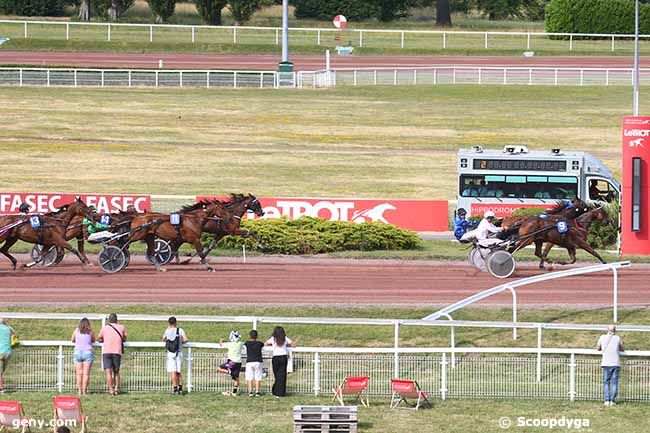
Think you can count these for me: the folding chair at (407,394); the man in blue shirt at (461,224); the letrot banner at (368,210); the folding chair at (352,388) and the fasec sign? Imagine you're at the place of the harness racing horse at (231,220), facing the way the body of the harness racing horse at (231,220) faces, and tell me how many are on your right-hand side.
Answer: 2

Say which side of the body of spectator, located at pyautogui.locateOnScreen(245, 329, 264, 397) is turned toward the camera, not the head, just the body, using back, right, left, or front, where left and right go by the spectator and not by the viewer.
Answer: back

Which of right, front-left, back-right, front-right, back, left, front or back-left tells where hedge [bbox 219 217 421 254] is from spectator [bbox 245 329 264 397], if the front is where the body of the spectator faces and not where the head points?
front

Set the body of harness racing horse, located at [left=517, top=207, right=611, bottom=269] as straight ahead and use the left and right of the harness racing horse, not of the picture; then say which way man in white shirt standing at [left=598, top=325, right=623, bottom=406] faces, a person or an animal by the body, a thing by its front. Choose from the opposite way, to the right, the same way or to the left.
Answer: to the left

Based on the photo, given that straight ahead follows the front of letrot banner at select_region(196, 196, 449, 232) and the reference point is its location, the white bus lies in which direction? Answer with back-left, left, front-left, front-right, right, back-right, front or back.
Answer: left

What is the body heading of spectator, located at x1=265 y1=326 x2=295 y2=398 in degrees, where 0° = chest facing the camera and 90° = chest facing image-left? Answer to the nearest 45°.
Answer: approximately 180°

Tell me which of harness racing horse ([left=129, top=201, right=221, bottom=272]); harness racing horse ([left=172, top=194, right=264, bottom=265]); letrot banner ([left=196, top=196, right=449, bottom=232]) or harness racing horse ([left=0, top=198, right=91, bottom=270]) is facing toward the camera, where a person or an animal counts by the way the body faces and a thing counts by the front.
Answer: the letrot banner

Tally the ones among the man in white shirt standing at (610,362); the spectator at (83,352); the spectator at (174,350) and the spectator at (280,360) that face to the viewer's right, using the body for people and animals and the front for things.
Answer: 0

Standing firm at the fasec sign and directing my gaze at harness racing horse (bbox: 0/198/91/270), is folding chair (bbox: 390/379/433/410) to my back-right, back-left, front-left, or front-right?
front-left

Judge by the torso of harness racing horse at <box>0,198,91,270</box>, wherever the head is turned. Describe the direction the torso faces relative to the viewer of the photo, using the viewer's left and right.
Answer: facing to the right of the viewer

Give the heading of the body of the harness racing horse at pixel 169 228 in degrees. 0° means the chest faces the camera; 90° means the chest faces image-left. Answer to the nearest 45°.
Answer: approximately 270°

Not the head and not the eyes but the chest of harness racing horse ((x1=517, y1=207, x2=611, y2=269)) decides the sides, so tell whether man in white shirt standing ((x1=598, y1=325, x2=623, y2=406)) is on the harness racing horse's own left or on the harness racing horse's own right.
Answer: on the harness racing horse's own right

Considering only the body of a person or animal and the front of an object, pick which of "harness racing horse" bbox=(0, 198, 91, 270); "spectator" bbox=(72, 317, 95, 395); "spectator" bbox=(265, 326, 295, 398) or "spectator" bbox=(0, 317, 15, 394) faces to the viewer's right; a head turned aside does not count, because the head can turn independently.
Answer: the harness racing horse

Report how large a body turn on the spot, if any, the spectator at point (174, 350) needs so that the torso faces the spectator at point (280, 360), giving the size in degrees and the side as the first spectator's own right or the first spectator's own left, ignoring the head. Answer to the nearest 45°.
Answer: approximately 90° to the first spectator's own right

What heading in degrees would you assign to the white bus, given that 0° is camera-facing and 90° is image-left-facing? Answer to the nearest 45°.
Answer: approximately 270°

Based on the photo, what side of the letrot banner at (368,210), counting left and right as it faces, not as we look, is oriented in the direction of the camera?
front

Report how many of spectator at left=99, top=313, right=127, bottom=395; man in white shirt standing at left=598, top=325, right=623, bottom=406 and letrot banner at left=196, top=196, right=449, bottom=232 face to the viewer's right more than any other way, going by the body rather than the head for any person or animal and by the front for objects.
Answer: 0
